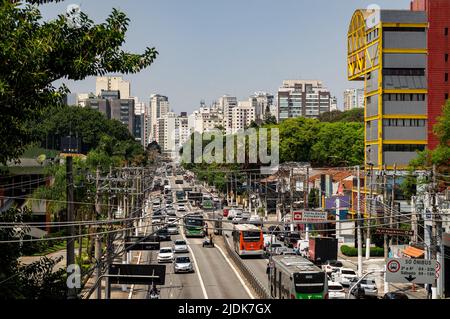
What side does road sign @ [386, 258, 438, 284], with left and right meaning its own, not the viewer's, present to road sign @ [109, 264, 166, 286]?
right

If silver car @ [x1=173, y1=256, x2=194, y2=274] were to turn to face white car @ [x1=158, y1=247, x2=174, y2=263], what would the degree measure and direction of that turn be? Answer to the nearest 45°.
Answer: approximately 180°

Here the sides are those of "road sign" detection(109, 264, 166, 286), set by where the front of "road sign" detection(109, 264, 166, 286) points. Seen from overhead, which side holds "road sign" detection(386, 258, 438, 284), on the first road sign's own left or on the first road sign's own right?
on the first road sign's own right

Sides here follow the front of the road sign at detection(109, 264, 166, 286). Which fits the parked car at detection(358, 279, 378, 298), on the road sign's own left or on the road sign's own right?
on the road sign's own right

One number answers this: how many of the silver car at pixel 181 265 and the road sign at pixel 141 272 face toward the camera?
1

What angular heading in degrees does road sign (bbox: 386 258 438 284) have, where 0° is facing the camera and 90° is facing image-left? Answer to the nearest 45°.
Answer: approximately 0°

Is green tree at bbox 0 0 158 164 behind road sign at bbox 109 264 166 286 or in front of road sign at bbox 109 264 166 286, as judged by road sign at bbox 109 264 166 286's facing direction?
behind

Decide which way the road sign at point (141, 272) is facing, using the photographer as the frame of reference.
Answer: facing away from the viewer

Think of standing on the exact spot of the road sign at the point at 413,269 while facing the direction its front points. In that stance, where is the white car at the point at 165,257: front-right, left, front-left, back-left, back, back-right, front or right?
back-right

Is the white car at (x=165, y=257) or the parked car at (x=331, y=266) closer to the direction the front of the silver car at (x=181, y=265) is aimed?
the parked car

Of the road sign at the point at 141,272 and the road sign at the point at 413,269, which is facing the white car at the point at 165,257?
the road sign at the point at 141,272

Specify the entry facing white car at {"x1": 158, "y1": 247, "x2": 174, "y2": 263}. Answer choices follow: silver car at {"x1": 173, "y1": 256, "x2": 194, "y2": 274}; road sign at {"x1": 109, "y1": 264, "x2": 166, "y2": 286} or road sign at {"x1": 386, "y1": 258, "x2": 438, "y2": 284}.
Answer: road sign at {"x1": 109, "y1": 264, "x2": 166, "y2": 286}

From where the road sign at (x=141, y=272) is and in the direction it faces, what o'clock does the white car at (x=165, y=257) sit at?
The white car is roughly at 12 o'clock from the road sign.
